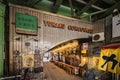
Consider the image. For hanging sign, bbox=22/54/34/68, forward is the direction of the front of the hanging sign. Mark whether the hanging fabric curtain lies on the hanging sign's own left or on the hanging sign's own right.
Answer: on the hanging sign's own left

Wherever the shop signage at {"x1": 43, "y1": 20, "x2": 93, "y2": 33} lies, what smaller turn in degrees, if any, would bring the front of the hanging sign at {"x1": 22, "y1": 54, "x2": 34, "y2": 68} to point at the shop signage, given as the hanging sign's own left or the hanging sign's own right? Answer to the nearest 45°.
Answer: approximately 135° to the hanging sign's own left

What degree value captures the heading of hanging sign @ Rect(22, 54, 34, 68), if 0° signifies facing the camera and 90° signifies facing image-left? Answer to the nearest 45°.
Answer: approximately 0°

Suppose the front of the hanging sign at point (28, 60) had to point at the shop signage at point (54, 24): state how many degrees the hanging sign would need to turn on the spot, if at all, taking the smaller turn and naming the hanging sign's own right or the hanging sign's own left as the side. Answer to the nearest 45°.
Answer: approximately 135° to the hanging sign's own left
